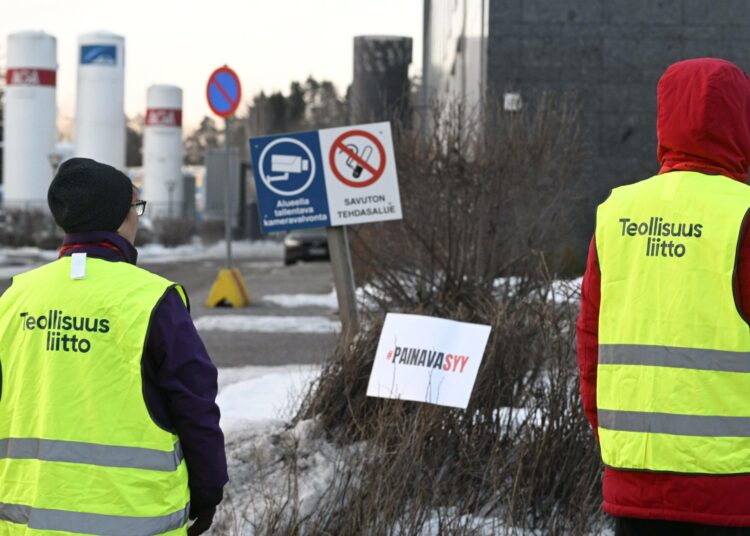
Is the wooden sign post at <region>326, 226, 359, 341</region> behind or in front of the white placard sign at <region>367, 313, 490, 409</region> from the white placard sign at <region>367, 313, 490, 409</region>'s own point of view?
behind

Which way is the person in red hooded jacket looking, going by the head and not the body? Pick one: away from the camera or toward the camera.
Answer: away from the camera

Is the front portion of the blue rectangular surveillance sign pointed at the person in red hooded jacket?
yes

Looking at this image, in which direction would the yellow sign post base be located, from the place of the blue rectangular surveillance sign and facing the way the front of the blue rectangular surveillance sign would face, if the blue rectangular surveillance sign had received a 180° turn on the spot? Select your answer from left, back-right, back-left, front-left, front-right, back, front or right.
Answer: front

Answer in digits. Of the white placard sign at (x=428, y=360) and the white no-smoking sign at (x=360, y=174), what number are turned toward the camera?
2

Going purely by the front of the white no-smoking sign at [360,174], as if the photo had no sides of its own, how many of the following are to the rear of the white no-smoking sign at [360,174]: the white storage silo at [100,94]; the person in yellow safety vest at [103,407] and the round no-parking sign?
2

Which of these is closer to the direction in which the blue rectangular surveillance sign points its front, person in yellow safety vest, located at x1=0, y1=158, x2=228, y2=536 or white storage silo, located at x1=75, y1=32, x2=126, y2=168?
the person in yellow safety vest

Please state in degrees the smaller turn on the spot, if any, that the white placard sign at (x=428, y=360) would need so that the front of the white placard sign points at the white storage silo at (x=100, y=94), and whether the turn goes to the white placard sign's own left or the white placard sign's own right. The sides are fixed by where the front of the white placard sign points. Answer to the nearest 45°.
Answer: approximately 180°

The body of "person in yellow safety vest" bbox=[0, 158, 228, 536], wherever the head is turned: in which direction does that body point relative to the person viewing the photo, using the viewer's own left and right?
facing away from the viewer and to the right of the viewer

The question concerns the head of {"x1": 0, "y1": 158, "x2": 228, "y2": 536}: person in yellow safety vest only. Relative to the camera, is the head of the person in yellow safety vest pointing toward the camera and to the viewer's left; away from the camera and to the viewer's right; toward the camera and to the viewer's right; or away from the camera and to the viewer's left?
away from the camera and to the viewer's right
